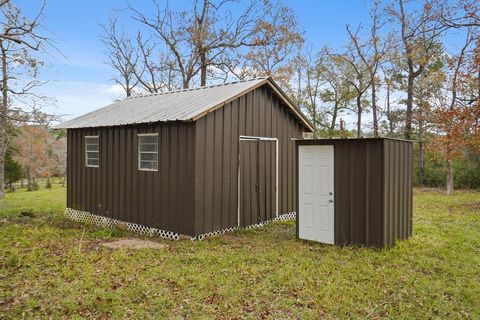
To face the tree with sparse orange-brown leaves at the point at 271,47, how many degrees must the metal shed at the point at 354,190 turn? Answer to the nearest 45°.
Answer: approximately 135° to its right

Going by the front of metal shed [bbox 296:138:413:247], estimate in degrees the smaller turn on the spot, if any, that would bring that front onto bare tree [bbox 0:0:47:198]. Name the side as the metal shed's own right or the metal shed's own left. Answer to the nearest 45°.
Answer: approximately 45° to the metal shed's own right

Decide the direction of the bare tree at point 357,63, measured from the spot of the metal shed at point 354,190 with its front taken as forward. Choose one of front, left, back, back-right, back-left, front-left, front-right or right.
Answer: back-right

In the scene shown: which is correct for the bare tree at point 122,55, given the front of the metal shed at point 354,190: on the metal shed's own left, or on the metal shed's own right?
on the metal shed's own right

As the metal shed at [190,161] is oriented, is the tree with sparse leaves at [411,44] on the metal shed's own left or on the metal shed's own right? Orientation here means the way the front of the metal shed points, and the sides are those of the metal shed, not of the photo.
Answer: on the metal shed's own left

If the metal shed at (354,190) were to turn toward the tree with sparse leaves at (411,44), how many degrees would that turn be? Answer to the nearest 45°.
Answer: approximately 135° to its right

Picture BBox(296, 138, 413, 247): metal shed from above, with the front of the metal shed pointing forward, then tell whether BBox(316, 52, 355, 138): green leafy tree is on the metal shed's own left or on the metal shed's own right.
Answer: on the metal shed's own right
